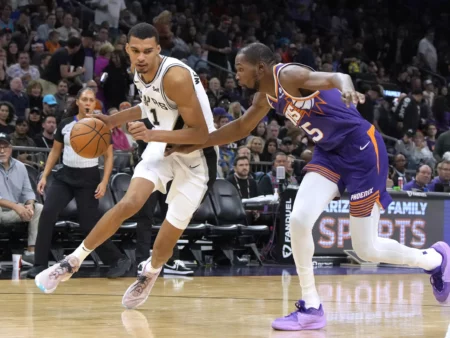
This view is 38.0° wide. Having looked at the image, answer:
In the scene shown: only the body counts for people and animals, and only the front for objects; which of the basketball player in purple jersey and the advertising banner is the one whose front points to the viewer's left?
the basketball player in purple jersey

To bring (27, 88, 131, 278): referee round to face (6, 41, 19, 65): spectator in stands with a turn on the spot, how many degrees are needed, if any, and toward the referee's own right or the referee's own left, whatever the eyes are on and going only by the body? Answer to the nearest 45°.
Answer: approximately 180°

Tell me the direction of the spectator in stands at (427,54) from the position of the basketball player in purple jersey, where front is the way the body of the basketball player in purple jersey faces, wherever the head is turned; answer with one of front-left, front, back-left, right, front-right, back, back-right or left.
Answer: right

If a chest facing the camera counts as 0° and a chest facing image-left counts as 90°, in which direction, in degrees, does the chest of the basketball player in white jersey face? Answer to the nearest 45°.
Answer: approximately 45°

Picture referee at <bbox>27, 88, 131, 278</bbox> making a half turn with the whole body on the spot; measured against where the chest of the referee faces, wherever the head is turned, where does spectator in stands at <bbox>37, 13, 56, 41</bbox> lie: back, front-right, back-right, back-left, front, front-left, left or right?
front

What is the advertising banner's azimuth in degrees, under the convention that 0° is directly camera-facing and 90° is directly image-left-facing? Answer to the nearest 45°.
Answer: approximately 0°

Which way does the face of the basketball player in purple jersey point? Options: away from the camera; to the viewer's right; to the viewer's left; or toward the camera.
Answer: to the viewer's left

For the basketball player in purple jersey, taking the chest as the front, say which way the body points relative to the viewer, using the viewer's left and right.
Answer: facing to the left of the viewer

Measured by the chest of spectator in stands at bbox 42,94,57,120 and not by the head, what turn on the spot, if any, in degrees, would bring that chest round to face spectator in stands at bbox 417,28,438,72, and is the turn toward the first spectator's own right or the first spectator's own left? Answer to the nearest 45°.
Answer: approximately 90° to the first spectator's own left

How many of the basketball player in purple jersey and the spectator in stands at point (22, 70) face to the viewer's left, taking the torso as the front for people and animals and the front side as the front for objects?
1

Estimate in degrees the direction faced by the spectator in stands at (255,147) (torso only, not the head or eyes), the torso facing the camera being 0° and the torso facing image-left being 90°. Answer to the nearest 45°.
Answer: approximately 0°

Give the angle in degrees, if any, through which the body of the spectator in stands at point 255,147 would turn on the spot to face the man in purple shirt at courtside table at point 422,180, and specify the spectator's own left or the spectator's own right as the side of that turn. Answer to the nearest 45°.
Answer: approximately 90° to the spectator's own left
